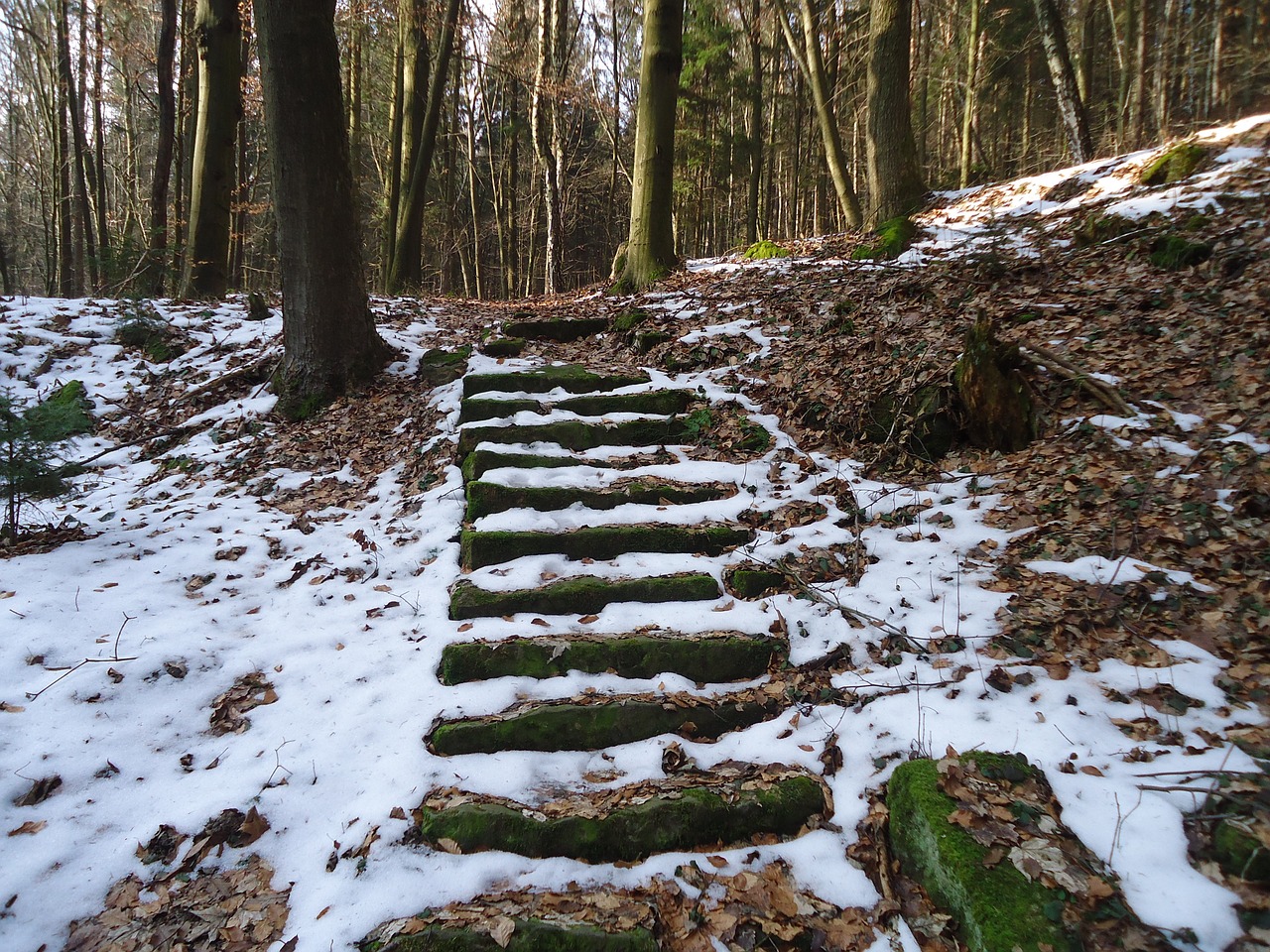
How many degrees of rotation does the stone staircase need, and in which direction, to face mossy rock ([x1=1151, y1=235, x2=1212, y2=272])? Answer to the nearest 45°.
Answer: approximately 135° to its left

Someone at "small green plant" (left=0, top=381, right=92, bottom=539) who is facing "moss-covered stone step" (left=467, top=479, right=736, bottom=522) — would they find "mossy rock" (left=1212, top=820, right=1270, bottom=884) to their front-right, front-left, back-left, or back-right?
front-right

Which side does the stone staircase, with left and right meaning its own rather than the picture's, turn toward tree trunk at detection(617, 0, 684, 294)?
back

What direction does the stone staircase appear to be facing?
toward the camera

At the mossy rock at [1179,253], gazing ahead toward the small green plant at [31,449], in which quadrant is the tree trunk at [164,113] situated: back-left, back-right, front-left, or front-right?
front-right

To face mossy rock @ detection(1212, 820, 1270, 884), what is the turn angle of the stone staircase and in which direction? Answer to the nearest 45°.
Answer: approximately 45° to its left

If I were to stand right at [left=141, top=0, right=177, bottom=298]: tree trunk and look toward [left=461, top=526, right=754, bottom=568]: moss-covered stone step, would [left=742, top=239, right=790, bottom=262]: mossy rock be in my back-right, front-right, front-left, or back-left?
front-left

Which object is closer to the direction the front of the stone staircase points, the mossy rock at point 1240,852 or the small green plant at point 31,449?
the mossy rock

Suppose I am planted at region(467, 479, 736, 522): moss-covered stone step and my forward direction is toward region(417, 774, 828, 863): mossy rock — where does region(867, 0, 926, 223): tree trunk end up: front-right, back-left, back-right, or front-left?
back-left

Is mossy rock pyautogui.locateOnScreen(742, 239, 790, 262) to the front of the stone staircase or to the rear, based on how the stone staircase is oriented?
to the rear

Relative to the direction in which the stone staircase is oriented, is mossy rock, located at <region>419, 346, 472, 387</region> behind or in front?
behind

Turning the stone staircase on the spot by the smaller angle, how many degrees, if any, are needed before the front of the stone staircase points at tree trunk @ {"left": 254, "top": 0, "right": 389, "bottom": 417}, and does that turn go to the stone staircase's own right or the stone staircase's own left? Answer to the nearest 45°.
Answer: approximately 135° to the stone staircase's own right
